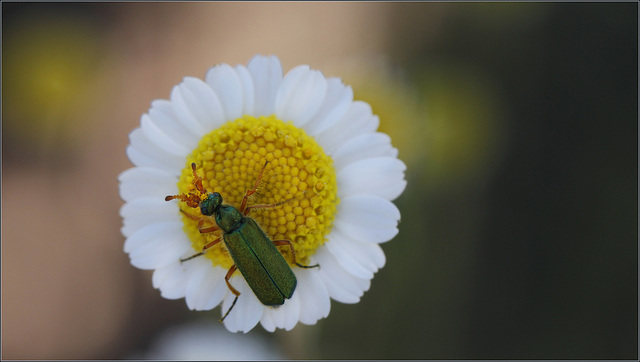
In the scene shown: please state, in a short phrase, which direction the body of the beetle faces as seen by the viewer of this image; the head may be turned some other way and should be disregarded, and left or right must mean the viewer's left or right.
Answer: facing away from the viewer and to the left of the viewer
